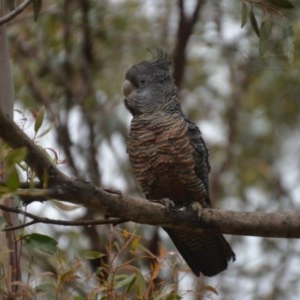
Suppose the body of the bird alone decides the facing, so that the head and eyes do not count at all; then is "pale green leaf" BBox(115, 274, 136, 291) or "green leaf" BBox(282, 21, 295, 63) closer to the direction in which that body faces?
the pale green leaf

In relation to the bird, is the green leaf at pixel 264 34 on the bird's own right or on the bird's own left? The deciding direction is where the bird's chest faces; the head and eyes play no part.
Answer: on the bird's own left

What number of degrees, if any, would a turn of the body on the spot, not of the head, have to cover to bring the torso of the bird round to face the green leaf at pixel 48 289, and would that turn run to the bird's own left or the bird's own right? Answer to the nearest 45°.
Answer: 0° — it already faces it

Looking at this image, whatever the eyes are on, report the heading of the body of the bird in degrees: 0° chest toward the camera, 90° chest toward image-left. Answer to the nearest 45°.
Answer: approximately 45°

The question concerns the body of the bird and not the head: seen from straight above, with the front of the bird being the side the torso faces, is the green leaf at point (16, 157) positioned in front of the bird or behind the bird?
in front

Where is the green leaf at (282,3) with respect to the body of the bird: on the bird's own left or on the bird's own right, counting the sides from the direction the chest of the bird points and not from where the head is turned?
on the bird's own left

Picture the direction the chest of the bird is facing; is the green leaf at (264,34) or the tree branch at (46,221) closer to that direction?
the tree branch

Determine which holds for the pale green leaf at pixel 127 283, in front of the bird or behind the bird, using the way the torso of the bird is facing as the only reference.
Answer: in front
